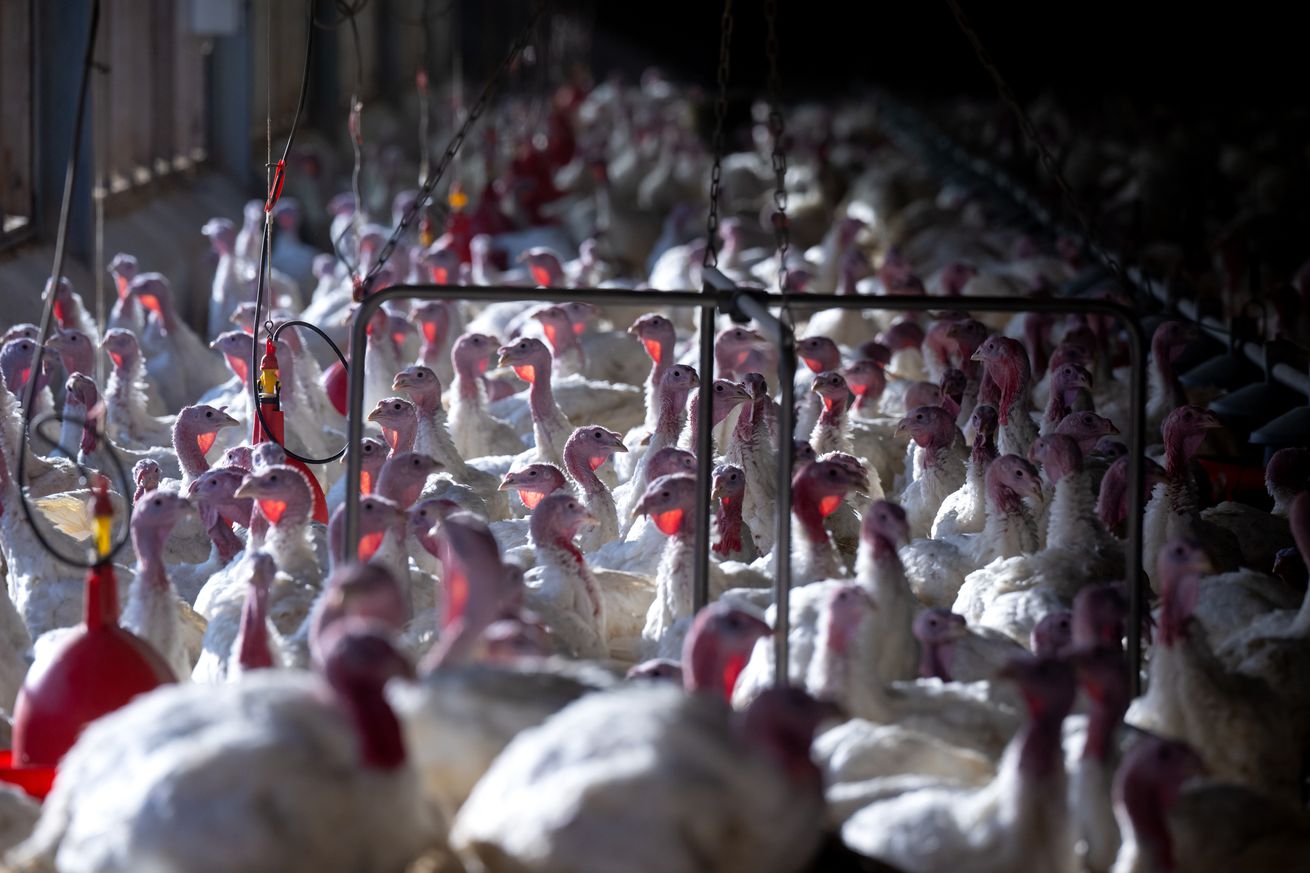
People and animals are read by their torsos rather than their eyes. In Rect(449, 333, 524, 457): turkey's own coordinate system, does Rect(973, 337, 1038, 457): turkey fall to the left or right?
on its left

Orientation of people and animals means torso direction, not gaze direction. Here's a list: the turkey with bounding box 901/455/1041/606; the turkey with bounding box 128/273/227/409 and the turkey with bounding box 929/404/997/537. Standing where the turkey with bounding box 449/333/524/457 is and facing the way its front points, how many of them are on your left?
2

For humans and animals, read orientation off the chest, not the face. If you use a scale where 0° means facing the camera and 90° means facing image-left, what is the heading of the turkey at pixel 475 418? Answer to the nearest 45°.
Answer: approximately 45°

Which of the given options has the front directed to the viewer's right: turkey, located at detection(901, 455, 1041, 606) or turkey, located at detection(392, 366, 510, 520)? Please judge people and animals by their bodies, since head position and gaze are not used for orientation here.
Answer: turkey, located at detection(901, 455, 1041, 606)

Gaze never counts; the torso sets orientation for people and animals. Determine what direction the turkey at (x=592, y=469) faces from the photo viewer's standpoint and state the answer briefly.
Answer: facing to the right of the viewer
